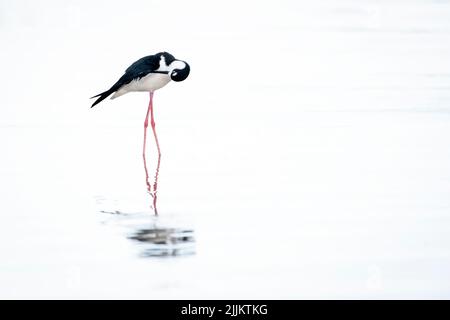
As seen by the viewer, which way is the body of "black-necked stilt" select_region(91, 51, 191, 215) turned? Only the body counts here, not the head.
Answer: to the viewer's right
